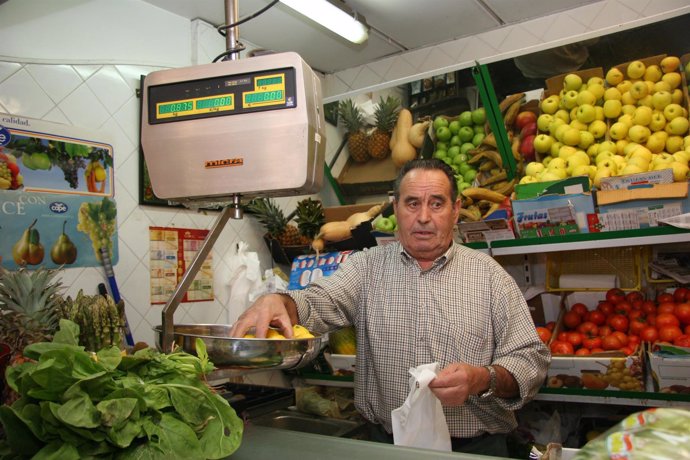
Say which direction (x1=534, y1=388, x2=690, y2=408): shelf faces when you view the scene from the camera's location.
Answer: facing the viewer

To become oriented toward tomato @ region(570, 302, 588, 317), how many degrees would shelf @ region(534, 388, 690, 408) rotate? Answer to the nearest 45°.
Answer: approximately 180°

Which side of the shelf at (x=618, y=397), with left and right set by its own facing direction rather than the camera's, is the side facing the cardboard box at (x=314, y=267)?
right

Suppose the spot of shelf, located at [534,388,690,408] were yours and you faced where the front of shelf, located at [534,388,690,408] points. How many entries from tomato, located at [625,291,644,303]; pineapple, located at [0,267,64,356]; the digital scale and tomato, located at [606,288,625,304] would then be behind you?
2

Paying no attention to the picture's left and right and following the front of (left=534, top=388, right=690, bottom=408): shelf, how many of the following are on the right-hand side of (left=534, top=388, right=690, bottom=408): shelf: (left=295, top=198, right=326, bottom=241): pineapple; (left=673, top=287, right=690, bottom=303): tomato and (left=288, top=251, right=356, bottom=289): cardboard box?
2
